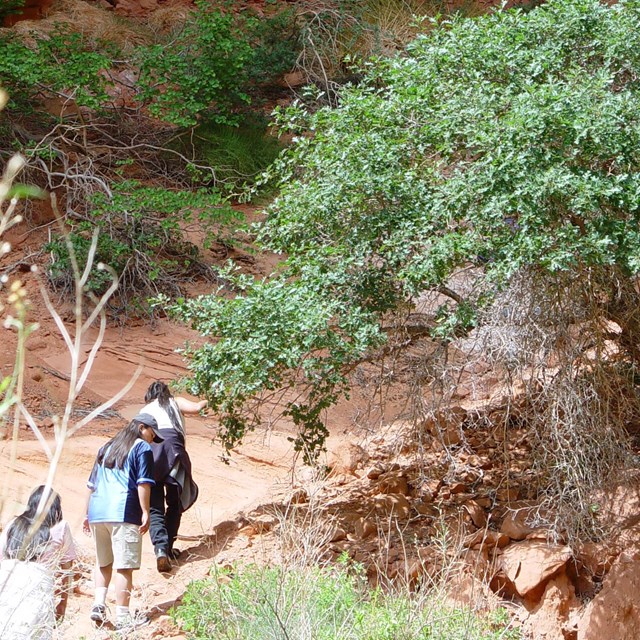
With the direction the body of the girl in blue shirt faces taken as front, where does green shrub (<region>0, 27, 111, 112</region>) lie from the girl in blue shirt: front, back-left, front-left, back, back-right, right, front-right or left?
front-left

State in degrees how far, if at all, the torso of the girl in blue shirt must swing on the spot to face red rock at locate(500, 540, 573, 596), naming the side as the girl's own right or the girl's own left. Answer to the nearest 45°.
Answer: approximately 45° to the girl's own right

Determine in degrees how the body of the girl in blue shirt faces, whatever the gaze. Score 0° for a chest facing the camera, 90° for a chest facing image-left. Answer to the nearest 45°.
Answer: approximately 225°

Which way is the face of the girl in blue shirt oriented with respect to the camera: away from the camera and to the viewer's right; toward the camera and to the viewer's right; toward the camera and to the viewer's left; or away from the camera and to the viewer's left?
away from the camera and to the viewer's right

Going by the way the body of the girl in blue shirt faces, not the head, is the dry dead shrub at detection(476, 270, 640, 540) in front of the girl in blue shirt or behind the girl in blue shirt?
in front

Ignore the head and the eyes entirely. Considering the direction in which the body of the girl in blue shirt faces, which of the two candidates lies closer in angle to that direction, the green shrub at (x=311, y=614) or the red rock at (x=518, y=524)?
the red rock

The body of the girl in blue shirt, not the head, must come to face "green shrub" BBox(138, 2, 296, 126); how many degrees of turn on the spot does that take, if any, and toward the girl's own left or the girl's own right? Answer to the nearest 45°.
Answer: approximately 45° to the girl's own left

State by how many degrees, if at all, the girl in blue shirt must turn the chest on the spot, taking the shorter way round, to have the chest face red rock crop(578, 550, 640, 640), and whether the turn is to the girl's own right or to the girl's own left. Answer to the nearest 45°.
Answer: approximately 45° to the girl's own right

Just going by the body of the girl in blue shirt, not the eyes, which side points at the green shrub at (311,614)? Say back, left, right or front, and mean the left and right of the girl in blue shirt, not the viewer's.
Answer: right

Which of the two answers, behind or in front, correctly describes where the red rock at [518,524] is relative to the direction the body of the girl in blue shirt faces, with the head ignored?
in front

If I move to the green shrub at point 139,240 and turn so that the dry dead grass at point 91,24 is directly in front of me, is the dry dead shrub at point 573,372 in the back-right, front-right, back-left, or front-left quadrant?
back-right

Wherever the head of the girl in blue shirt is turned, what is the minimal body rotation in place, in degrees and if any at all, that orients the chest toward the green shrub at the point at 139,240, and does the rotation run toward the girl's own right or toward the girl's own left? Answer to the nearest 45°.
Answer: approximately 45° to the girl's own left
